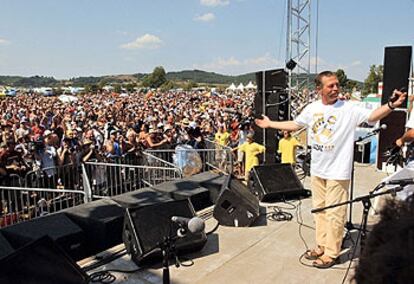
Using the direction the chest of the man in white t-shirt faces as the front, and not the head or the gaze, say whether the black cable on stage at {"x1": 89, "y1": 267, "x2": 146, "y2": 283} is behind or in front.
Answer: in front

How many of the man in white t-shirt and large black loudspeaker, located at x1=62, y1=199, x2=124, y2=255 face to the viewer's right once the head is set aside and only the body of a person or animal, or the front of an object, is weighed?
0

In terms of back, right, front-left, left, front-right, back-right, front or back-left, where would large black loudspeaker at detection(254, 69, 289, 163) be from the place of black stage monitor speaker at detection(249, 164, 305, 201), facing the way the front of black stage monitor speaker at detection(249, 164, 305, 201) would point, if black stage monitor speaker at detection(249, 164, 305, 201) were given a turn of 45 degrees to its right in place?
back

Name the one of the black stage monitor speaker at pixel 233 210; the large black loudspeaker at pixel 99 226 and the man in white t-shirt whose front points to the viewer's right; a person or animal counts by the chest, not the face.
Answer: the black stage monitor speaker

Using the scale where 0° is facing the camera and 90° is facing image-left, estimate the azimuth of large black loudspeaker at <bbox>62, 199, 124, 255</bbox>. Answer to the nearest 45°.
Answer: approximately 135°

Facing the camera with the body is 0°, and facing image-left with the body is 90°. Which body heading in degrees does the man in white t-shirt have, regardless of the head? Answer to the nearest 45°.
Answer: approximately 45°

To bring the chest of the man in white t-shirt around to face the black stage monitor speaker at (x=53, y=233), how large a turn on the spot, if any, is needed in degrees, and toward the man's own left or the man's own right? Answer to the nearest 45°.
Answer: approximately 45° to the man's own right

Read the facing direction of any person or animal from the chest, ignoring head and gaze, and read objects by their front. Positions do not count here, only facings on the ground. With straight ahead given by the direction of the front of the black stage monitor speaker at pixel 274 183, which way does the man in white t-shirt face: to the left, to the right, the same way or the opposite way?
to the right

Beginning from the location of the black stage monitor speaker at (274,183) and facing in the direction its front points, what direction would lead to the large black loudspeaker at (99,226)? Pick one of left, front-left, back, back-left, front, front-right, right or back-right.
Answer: right

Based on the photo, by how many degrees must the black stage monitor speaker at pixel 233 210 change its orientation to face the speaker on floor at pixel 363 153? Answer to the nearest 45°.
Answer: approximately 45° to its left

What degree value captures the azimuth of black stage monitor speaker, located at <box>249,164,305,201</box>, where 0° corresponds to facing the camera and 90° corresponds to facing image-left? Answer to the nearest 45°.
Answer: approximately 315°
